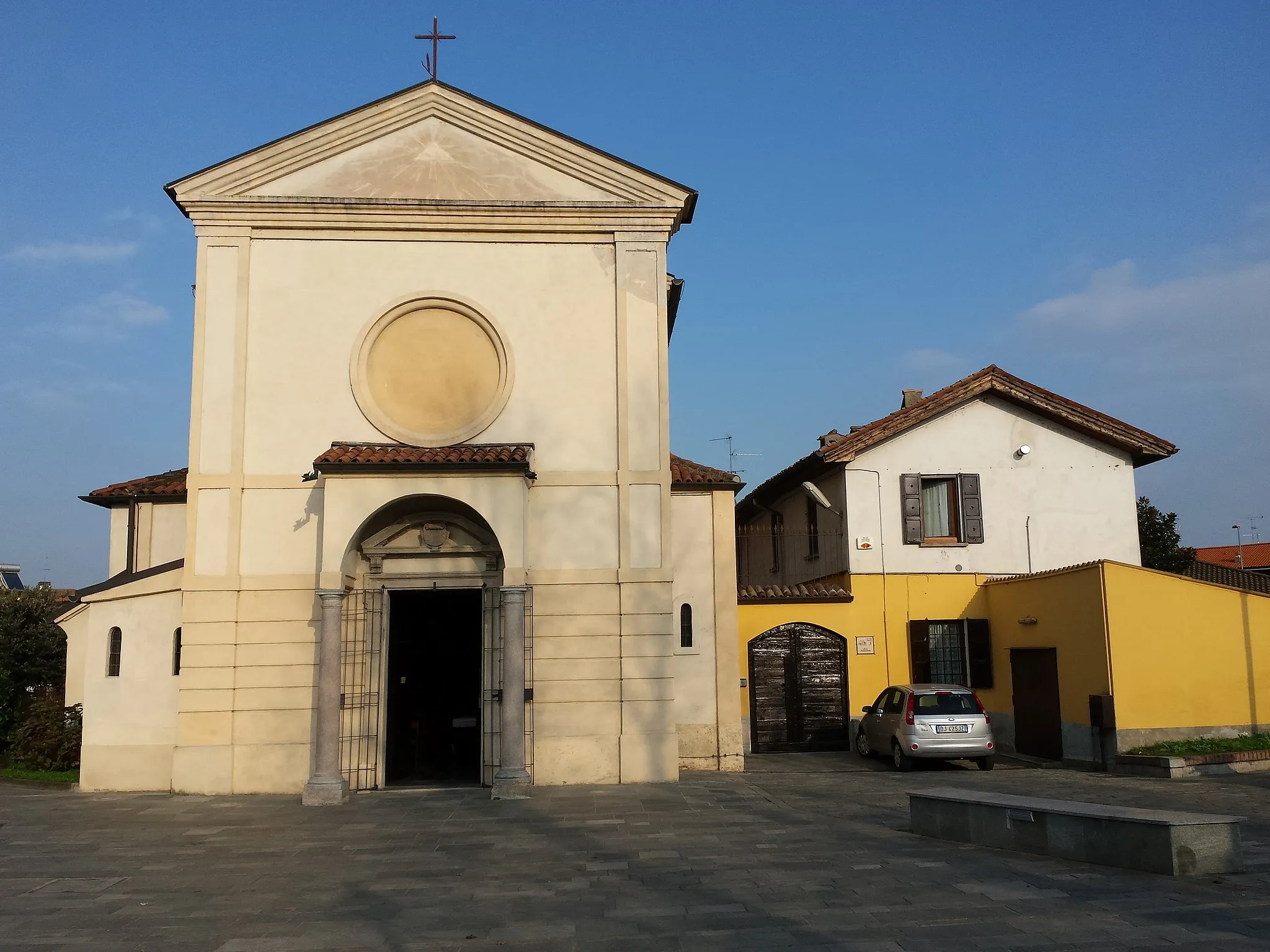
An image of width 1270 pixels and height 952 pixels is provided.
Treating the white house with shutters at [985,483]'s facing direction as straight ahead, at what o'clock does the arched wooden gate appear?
The arched wooden gate is roughly at 2 o'clock from the white house with shutters.

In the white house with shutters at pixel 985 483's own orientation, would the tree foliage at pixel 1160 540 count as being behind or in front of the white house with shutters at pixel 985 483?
behind

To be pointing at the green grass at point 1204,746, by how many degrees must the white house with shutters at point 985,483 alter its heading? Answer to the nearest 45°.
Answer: approximately 45° to its left

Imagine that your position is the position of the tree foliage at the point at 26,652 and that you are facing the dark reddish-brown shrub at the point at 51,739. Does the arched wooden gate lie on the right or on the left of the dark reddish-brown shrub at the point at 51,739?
left

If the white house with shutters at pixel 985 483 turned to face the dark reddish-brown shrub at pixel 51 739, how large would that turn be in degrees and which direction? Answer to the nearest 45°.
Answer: approximately 45° to its right

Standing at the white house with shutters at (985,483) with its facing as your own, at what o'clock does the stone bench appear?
The stone bench is roughly at 12 o'clock from the white house with shutters.

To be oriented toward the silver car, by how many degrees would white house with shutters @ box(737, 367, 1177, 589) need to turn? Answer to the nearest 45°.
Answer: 0° — it already faces it

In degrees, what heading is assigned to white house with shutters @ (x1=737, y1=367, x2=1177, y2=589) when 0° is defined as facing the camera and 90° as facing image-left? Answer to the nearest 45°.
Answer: approximately 0°

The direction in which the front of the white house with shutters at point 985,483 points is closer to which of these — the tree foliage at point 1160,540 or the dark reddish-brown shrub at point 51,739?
the dark reddish-brown shrub

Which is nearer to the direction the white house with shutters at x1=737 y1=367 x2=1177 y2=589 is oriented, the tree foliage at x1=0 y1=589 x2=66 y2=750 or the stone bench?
the stone bench

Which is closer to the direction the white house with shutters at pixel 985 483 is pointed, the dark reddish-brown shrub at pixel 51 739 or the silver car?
the silver car

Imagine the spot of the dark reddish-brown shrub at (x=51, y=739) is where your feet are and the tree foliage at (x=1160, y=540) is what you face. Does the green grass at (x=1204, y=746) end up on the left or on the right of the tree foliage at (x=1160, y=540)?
right

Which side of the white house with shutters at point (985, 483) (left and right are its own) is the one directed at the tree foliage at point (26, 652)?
right

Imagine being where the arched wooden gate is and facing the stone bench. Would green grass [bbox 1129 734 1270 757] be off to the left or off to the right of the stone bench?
left
